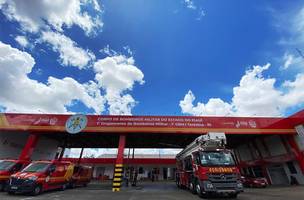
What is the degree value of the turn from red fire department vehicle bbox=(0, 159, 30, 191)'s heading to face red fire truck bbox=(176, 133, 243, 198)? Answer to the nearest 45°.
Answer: approximately 90° to its left

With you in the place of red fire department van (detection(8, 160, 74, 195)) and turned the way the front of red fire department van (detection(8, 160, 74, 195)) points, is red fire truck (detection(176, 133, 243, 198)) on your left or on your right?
on your left

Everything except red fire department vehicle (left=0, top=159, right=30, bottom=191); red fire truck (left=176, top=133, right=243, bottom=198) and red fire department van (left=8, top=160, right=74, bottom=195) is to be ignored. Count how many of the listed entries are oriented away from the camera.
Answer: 0

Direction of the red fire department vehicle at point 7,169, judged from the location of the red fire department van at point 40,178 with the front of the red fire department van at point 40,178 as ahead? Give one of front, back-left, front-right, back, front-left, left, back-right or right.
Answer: right

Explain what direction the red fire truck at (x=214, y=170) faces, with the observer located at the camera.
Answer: facing the viewer and to the right of the viewer

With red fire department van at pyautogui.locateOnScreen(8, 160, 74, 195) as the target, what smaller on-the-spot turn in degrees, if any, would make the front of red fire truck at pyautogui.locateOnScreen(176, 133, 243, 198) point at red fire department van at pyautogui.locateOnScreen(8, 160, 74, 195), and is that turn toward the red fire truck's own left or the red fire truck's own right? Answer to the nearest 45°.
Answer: approximately 135° to the red fire truck's own right

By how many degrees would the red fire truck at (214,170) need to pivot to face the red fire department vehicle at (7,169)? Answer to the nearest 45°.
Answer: approximately 135° to its right

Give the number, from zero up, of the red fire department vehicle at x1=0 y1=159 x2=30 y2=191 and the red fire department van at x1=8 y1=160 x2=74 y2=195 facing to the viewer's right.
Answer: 0

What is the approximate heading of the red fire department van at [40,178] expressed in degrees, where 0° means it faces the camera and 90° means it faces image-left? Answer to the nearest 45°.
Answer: approximately 45°

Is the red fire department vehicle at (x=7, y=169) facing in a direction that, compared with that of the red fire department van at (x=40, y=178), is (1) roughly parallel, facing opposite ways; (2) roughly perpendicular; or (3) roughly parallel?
roughly parallel
